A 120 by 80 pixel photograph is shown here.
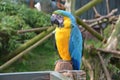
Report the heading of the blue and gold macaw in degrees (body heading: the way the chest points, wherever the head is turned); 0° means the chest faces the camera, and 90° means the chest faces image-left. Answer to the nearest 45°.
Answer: approximately 45°

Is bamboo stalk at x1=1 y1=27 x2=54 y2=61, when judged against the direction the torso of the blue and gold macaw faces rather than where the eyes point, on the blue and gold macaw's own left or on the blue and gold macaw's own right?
on the blue and gold macaw's own right
